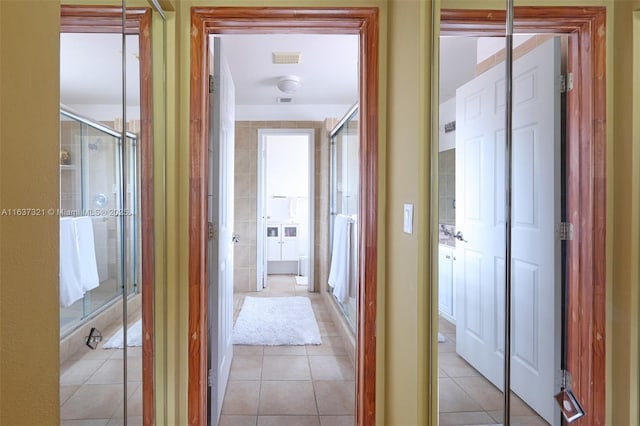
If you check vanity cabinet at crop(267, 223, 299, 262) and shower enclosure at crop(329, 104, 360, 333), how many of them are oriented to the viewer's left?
1

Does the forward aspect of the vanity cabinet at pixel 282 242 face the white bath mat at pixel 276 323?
yes

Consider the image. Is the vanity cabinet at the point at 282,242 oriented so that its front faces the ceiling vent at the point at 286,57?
yes

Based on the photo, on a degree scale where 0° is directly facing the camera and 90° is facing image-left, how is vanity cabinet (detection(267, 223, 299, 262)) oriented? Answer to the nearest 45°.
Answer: approximately 0°

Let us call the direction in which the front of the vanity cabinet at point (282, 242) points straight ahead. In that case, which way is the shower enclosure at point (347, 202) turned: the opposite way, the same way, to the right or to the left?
to the right

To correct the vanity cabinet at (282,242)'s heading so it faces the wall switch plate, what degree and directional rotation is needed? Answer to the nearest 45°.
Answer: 0° — it already faces it

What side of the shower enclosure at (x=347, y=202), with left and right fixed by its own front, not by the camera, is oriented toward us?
left

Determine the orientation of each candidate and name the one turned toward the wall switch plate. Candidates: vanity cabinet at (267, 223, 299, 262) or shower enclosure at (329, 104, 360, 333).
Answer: the vanity cabinet

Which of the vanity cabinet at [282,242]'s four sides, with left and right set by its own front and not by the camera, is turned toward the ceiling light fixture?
front

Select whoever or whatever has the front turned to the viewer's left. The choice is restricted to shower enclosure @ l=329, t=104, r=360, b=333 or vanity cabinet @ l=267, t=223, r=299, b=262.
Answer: the shower enclosure
